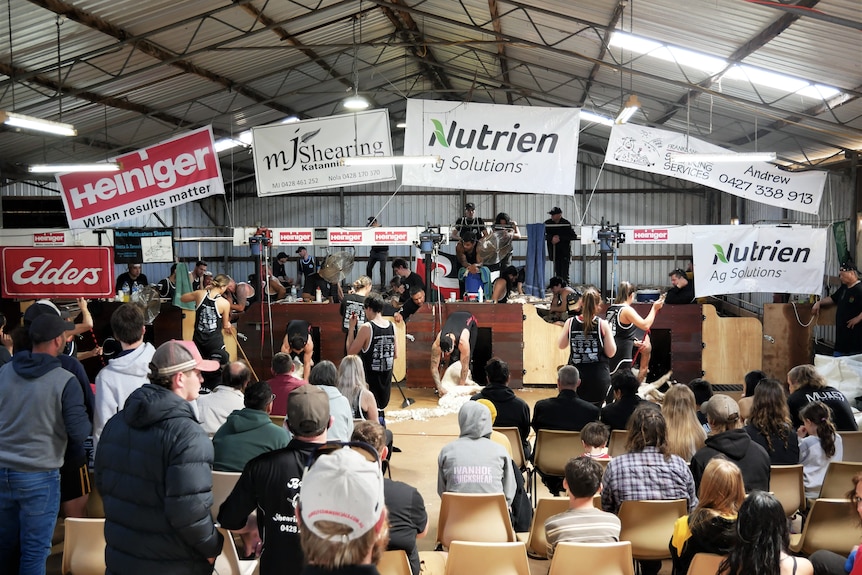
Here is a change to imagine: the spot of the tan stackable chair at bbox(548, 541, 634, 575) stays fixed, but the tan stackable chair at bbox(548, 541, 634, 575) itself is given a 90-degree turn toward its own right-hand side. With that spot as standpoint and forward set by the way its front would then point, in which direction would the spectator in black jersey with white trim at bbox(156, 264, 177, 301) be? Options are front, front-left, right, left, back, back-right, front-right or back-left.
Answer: back-left

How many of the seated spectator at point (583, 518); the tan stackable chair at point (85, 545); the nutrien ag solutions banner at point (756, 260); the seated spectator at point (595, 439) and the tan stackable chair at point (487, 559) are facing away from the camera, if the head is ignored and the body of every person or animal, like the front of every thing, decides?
4

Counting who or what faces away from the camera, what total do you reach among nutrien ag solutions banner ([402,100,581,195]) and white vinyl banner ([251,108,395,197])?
0

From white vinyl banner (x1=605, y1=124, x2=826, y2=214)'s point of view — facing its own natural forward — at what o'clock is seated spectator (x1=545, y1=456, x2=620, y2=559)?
The seated spectator is roughly at 12 o'clock from the white vinyl banner.

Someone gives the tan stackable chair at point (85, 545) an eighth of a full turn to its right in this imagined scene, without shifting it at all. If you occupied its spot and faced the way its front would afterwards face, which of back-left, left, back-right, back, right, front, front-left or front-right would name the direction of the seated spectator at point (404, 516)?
right

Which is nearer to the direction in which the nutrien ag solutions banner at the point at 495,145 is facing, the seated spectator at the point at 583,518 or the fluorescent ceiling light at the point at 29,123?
the seated spectator

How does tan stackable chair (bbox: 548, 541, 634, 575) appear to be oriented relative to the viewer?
away from the camera

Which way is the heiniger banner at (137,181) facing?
toward the camera

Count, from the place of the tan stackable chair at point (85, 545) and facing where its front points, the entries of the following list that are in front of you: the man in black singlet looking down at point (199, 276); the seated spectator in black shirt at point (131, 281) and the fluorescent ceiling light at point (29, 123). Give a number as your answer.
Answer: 3

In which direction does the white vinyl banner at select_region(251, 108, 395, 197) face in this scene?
toward the camera

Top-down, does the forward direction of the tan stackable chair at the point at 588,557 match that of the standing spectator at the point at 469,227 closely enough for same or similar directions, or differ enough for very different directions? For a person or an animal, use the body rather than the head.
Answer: very different directions

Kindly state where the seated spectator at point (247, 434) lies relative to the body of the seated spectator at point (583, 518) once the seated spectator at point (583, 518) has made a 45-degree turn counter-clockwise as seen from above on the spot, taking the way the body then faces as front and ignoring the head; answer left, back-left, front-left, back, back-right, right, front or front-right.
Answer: front-left

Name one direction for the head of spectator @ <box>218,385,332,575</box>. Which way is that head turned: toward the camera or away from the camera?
away from the camera

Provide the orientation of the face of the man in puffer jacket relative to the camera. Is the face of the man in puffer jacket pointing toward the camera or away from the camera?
away from the camera

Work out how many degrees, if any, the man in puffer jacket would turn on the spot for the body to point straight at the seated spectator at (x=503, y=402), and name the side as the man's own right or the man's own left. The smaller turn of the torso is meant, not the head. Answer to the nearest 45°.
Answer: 0° — they already face them

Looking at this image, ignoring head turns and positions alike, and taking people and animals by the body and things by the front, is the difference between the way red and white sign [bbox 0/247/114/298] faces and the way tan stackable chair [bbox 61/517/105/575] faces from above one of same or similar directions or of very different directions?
very different directions

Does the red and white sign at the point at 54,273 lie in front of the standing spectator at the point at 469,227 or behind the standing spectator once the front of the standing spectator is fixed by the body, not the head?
in front

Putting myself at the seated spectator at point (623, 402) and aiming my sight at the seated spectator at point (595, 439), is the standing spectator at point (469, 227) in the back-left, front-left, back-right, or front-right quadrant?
back-right

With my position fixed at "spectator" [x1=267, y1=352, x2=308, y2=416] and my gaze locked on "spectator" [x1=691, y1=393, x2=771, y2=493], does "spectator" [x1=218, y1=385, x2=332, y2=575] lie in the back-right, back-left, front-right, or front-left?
front-right

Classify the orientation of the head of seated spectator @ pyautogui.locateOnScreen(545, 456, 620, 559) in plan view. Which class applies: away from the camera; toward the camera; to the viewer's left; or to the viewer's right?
away from the camera

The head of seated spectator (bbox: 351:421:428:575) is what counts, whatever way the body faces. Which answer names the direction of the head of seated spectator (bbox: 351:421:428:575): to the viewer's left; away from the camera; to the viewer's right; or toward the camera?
away from the camera
